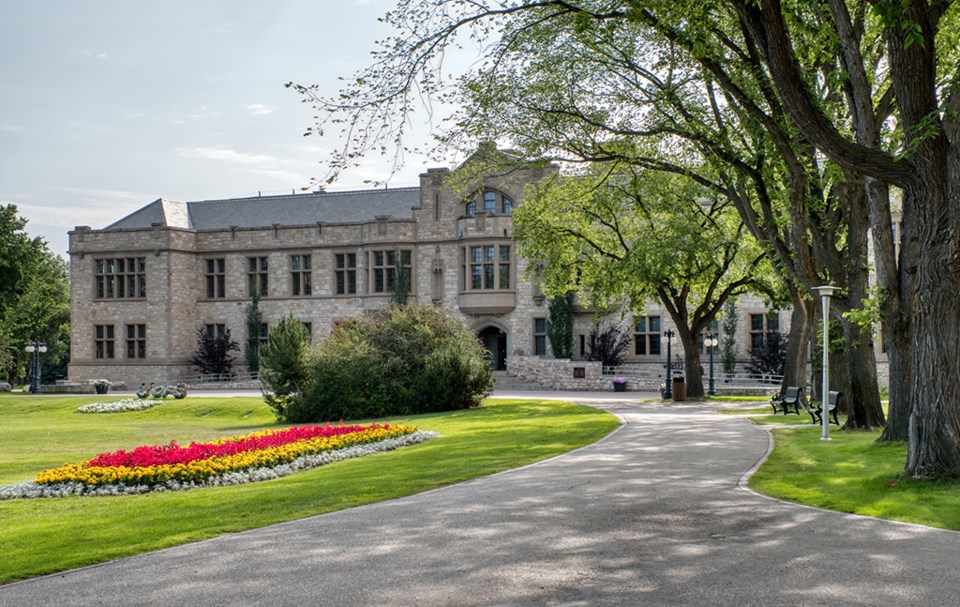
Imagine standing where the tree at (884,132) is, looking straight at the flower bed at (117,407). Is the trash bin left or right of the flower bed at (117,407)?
right

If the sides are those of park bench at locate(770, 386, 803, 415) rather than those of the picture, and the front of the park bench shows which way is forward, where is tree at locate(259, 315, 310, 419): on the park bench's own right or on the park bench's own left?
on the park bench's own right

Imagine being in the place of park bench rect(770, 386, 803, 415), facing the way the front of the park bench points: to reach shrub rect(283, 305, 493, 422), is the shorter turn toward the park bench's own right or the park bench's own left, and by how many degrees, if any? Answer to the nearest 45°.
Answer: approximately 45° to the park bench's own right

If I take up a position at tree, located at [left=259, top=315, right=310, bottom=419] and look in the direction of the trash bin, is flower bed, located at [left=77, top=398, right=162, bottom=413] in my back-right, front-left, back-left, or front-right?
back-left

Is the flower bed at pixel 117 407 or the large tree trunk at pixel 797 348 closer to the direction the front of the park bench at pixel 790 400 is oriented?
the flower bed

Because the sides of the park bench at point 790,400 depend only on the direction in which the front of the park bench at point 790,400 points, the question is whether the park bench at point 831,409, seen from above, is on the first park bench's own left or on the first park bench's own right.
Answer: on the first park bench's own left

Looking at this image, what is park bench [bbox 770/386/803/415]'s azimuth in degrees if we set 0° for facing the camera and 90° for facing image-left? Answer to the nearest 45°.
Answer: approximately 45°

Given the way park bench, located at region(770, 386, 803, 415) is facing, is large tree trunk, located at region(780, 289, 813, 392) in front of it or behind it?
behind

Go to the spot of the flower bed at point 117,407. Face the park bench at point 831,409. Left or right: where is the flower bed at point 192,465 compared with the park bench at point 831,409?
right
